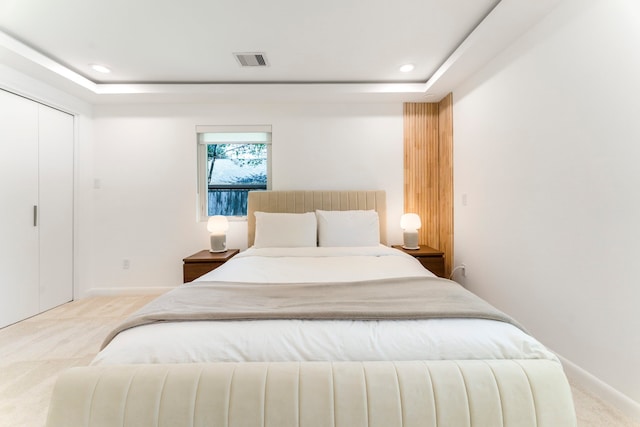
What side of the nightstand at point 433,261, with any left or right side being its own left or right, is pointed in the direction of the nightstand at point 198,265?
right

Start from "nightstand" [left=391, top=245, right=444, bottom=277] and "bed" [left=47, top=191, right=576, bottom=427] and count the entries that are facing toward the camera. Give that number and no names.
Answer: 2

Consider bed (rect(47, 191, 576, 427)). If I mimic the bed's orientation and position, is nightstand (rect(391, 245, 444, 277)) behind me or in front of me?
behind

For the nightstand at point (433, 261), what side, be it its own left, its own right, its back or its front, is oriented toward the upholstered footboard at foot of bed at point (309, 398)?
front

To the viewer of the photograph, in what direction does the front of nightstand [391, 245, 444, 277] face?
facing the viewer

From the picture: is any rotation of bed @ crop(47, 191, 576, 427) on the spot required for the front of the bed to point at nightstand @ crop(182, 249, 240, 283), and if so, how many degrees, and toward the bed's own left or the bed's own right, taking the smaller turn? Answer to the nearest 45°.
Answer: approximately 135° to the bed's own right

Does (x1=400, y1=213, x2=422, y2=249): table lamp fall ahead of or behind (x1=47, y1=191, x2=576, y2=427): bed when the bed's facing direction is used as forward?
behind

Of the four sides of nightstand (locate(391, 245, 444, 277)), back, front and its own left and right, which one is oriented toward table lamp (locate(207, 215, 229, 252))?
right

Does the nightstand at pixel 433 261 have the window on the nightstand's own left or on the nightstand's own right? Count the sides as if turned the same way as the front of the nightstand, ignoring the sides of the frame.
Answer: on the nightstand's own right

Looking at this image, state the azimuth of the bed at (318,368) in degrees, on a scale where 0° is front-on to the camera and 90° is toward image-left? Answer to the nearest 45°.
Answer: approximately 0°

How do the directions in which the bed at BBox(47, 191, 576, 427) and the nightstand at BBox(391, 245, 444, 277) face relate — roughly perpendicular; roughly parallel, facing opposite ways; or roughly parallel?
roughly parallel
